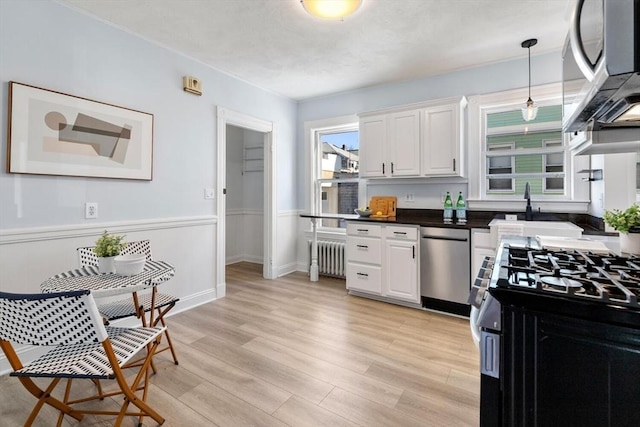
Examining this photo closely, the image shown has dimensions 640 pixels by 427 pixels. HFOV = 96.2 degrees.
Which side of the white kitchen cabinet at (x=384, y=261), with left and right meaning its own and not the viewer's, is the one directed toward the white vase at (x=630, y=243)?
left

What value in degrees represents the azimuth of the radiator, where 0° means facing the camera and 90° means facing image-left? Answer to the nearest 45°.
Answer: approximately 45°

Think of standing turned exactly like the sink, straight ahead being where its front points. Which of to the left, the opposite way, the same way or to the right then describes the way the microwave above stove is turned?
to the right

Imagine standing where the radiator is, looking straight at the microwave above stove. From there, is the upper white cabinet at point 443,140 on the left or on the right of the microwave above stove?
left

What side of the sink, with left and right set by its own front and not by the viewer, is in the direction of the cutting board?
right

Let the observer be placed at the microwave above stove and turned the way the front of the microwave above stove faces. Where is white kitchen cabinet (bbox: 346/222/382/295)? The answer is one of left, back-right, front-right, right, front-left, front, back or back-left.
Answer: front-right

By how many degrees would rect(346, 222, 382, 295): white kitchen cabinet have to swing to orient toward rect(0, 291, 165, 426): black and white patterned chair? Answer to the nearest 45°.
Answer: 0° — it already faces it

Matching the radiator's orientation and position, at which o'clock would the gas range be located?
The gas range is roughly at 10 o'clock from the radiator.

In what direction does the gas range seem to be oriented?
to the viewer's left

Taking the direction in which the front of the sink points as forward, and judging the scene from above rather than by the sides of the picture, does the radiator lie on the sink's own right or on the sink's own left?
on the sink's own right

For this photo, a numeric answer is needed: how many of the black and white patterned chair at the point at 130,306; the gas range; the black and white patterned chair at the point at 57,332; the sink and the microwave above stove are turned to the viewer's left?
2

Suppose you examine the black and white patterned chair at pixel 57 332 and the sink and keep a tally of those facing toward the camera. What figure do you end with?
1

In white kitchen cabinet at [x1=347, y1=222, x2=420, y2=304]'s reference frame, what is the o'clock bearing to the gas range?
The gas range is roughly at 10 o'clock from the white kitchen cabinet.

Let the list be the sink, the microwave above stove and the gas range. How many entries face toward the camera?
1

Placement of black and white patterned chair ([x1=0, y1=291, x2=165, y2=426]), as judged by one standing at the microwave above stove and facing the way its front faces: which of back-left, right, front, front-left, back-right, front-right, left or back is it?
front-left
